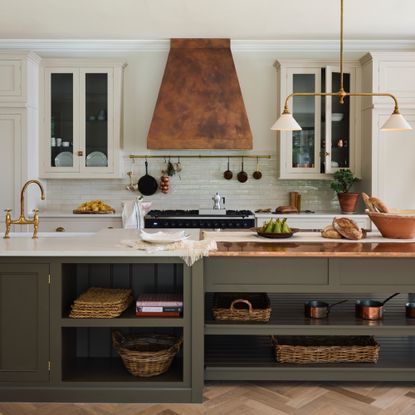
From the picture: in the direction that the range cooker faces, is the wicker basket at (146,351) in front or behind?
in front

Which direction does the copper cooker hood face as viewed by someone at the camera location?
facing the viewer

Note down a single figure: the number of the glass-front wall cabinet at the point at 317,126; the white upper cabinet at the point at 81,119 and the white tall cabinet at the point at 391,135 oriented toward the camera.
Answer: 3

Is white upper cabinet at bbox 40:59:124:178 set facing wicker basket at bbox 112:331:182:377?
yes

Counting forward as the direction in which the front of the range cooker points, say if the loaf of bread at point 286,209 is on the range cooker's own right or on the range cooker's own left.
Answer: on the range cooker's own left

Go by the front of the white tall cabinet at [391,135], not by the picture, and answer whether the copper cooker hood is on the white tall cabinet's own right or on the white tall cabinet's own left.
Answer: on the white tall cabinet's own right

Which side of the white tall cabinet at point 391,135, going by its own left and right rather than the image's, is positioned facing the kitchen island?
front

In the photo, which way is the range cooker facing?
toward the camera

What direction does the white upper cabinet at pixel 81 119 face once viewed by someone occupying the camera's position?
facing the viewer

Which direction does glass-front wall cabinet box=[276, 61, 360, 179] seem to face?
toward the camera
